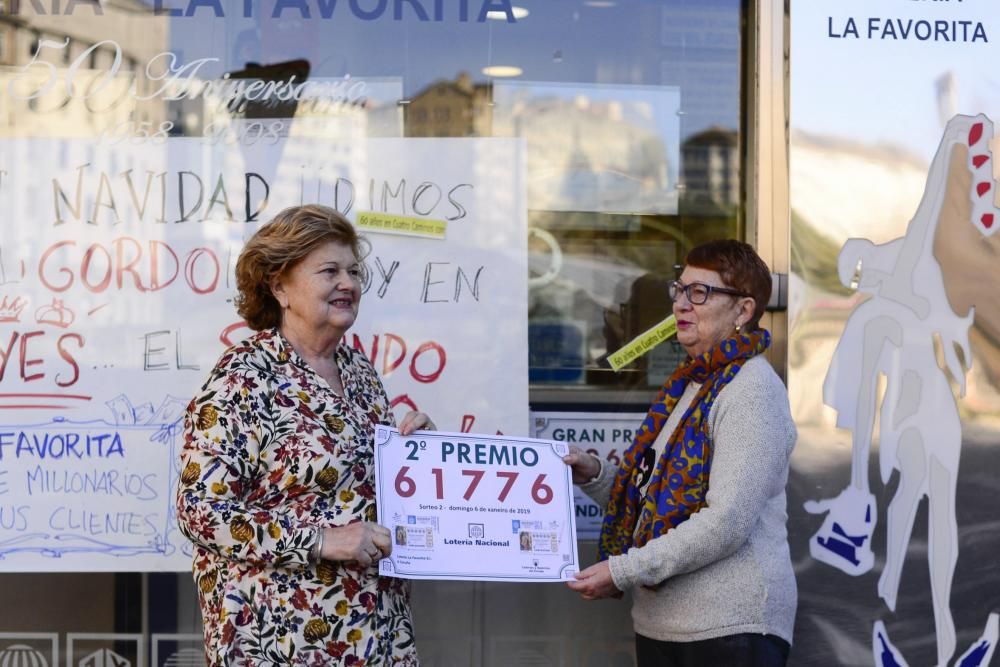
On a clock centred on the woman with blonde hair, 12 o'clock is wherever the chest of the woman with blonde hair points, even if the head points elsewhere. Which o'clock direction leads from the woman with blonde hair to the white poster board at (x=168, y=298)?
The white poster board is roughly at 7 o'clock from the woman with blonde hair.

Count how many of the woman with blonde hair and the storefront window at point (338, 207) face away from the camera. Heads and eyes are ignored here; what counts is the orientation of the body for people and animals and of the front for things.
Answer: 0

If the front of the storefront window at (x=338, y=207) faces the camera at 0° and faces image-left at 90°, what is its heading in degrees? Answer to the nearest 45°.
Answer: approximately 0°

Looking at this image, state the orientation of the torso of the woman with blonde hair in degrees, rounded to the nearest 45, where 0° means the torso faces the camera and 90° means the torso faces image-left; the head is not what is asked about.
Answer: approximately 315°

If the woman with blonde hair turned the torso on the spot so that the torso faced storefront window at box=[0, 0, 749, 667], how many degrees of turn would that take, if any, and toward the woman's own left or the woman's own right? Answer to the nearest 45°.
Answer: approximately 135° to the woman's own left

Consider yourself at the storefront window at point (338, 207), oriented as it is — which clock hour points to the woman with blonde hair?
The woman with blonde hair is roughly at 12 o'clock from the storefront window.
